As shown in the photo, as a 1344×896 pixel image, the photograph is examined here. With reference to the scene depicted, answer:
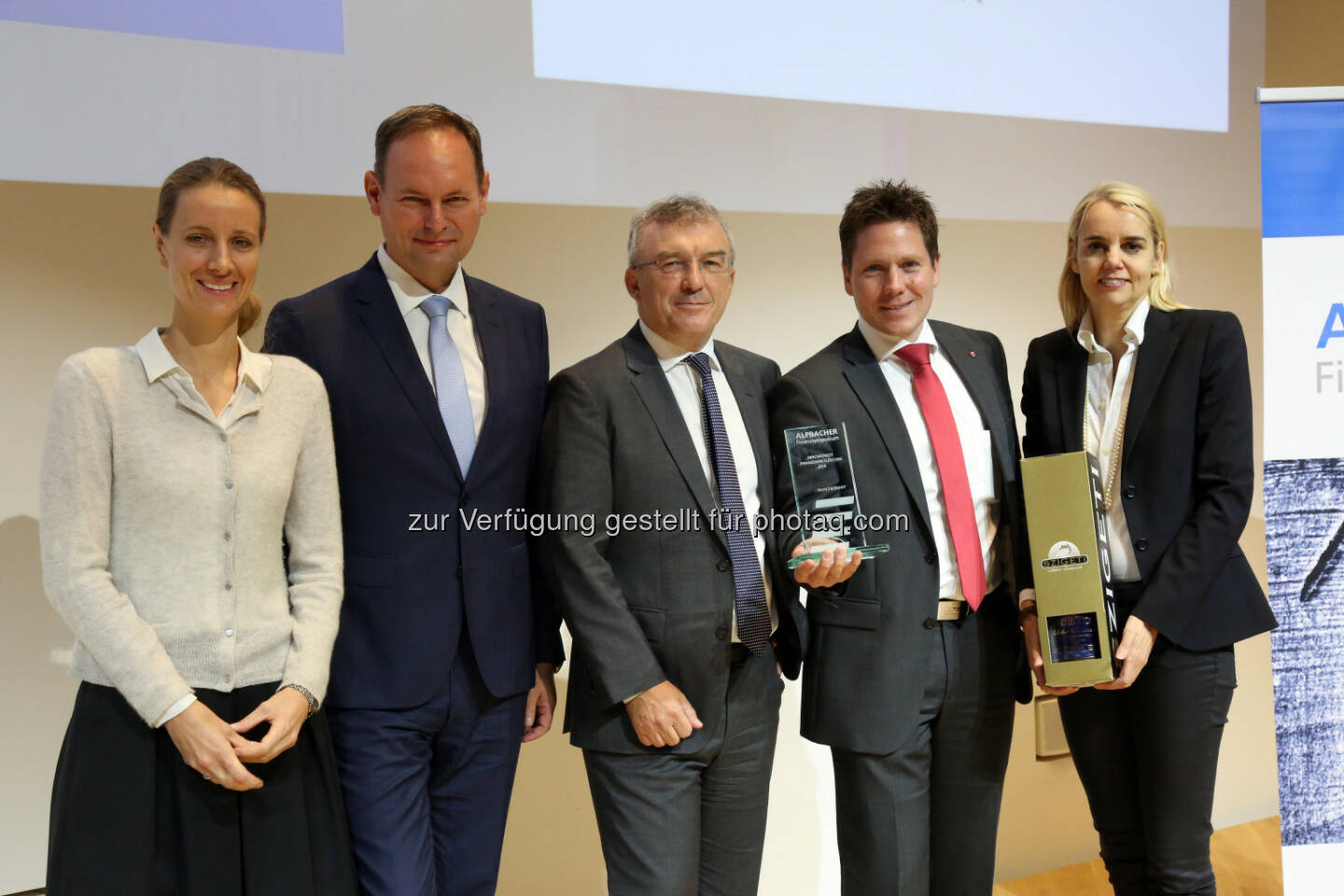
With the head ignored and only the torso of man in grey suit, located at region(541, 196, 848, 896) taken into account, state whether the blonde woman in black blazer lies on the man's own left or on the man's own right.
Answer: on the man's own left

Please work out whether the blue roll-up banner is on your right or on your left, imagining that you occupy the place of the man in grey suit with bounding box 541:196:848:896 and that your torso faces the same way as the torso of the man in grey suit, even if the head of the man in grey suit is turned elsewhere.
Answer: on your left

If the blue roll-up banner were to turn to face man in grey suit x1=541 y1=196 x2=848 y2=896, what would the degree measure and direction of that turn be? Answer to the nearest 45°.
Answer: approximately 45° to its right

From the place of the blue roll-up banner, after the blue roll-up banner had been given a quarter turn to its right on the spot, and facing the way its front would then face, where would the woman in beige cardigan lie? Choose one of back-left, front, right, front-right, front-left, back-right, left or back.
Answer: front-left

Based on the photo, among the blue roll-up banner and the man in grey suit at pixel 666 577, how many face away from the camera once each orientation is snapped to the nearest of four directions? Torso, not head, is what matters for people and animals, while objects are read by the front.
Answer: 0

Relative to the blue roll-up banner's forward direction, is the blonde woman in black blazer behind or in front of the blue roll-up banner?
in front

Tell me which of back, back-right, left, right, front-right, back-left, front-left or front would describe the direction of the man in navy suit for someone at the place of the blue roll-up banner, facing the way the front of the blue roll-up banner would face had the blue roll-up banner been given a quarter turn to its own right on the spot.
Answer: front-left

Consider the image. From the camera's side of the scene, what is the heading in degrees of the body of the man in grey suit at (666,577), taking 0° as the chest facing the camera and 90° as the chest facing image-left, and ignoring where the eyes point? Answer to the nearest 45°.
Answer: approximately 315°

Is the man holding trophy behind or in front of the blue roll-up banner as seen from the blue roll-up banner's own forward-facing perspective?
in front

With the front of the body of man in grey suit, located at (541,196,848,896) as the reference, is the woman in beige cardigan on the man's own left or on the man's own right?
on the man's own right

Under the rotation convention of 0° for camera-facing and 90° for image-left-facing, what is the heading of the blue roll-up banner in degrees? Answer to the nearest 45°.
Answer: approximately 0°
